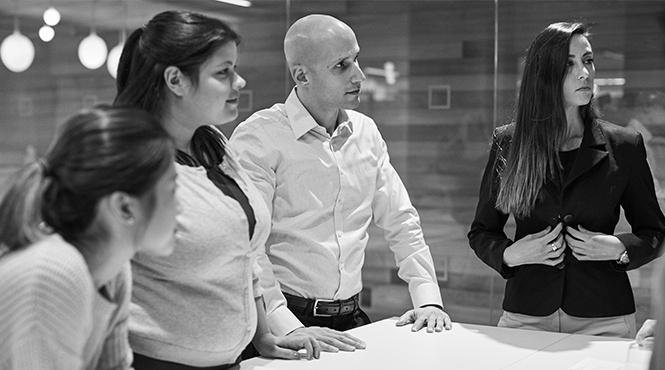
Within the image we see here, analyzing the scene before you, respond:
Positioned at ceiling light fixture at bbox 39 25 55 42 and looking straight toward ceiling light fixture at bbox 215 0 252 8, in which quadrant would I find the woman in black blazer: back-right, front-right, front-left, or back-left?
front-right

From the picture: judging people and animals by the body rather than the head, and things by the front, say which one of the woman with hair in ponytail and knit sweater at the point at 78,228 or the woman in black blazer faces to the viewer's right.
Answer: the woman with hair in ponytail and knit sweater

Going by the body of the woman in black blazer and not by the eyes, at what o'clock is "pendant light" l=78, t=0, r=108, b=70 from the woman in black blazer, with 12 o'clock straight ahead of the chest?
The pendant light is roughly at 4 o'clock from the woman in black blazer.

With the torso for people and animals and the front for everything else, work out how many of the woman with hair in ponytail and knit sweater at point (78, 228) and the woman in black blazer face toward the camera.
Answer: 1

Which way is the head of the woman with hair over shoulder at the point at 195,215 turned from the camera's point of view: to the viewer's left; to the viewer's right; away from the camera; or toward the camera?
to the viewer's right

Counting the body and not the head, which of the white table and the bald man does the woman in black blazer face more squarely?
the white table

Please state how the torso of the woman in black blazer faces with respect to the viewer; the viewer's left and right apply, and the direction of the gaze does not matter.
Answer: facing the viewer

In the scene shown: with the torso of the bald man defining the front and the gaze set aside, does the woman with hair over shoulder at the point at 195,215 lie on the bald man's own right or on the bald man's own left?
on the bald man's own right

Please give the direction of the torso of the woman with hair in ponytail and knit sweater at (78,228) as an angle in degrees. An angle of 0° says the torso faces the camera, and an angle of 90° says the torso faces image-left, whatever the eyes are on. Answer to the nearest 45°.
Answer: approximately 270°
